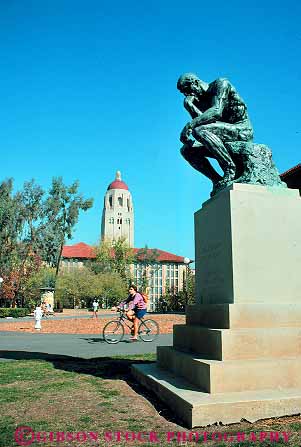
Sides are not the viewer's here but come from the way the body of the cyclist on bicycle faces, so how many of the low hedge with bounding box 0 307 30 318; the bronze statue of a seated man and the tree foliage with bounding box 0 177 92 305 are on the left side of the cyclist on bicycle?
1

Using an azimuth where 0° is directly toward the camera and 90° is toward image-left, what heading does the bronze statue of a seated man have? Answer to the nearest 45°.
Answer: approximately 90°

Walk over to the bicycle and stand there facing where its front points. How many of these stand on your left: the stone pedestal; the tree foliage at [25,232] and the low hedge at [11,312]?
1
